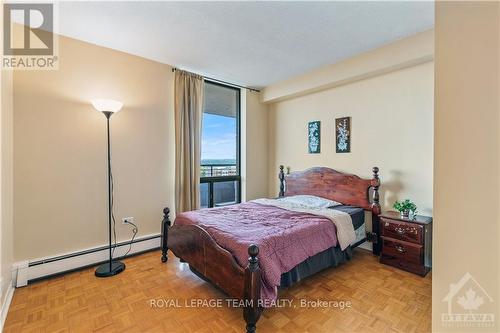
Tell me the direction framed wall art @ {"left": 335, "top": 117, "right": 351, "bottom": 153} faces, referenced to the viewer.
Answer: facing the viewer and to the left of the viewer

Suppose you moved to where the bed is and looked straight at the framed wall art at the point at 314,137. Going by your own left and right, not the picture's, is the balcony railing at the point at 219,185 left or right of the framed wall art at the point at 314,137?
left

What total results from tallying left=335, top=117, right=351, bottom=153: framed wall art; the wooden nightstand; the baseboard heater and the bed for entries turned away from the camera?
0

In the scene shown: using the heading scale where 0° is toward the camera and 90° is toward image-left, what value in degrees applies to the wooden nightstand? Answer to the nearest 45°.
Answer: approximately 45°

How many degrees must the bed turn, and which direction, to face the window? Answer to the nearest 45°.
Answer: approximately 90° to its right

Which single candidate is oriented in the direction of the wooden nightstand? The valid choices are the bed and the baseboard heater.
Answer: the baseboard heater

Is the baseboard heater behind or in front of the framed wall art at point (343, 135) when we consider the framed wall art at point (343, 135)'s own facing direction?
in front

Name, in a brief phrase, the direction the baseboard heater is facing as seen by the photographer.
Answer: facing the viewer and to the right of the viewer

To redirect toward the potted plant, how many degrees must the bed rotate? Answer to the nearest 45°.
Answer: approximately 135° to its left

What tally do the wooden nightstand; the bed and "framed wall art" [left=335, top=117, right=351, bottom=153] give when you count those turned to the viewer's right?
0

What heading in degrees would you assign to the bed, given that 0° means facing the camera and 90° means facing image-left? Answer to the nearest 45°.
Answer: approximately 45°

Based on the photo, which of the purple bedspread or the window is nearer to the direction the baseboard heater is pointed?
the purple bedspread

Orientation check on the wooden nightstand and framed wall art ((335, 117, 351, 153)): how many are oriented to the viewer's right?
0

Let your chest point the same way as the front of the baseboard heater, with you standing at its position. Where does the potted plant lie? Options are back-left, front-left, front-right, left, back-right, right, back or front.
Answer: front

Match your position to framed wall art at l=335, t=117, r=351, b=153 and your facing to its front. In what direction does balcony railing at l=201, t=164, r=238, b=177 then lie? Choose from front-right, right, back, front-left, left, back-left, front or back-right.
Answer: front-right

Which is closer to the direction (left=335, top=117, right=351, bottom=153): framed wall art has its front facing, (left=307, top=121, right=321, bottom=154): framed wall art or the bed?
the bed
